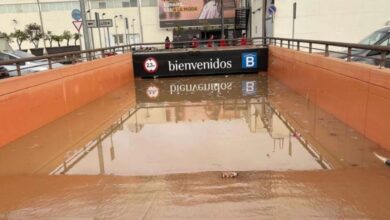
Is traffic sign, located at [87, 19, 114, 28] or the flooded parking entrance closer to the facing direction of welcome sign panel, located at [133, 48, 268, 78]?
the flooded parking entrance

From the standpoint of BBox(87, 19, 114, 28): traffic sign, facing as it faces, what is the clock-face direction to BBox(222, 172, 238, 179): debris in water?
The debris in water is roughly at 12 o'clock from the traffic sign.

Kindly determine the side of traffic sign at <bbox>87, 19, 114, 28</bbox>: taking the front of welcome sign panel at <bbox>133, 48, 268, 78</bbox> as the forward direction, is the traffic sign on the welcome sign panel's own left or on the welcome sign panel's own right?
on the welcome sign panel's own right

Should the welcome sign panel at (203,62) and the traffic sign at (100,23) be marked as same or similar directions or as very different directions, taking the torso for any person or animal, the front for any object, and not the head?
same or similar directions

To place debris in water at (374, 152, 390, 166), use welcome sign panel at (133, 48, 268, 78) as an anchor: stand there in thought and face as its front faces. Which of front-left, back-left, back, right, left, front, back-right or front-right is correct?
front

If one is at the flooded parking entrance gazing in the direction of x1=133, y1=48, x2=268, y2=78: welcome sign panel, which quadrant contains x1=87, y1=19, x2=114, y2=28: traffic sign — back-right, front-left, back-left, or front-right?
front-left

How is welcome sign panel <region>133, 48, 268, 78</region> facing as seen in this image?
toward the camera

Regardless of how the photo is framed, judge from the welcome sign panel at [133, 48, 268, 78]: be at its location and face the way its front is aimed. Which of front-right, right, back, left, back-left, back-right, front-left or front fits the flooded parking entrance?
front

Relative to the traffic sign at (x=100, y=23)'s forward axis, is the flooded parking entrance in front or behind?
in front

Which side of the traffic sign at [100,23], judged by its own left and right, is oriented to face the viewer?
front

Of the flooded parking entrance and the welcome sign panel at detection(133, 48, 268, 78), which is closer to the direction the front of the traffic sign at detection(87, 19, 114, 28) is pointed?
the flooded parking entrance

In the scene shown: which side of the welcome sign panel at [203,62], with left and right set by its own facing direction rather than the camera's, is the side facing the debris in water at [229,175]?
front

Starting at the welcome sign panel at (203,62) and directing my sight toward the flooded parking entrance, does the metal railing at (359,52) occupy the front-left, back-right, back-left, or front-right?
front-left

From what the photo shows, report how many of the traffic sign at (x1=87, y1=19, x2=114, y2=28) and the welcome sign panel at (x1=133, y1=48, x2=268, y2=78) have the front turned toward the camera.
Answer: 2
